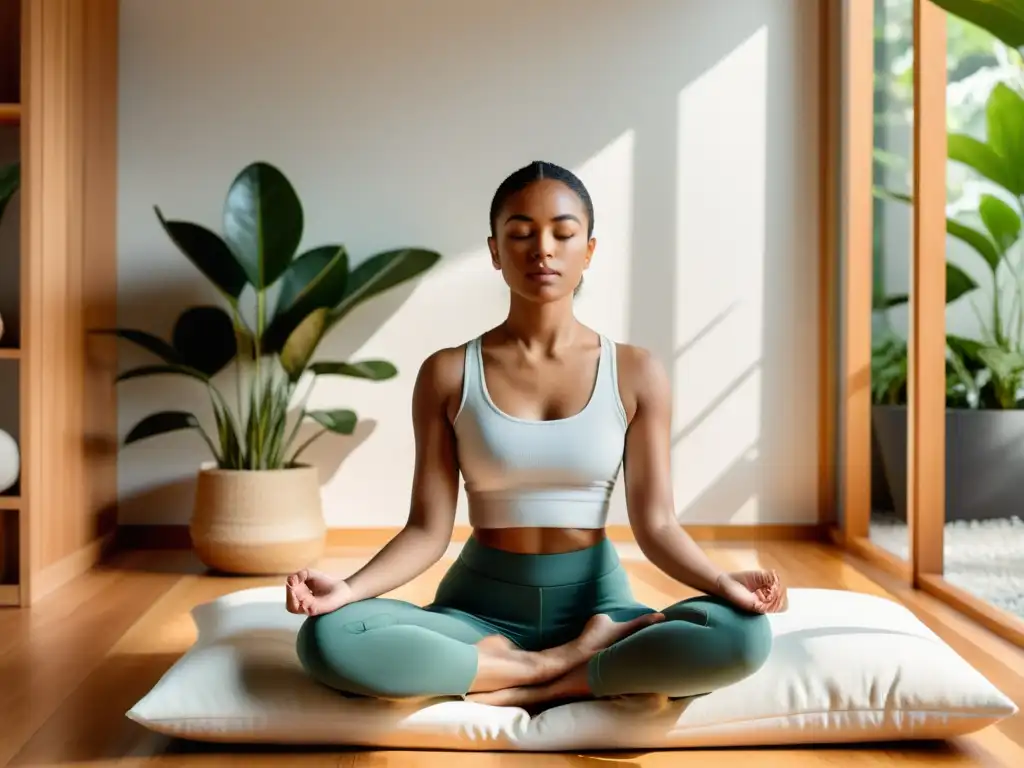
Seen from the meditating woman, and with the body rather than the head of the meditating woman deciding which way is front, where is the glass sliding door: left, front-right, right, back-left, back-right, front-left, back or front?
back-left

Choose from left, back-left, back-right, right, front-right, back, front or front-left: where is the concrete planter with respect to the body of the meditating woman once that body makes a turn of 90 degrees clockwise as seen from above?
back-right

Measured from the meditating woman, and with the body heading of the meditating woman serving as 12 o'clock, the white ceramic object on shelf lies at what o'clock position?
The white ceramic object on shelf is roughly at 4 o'clock from the meditating woman.
